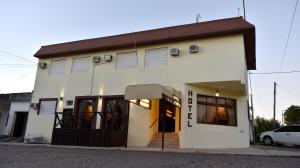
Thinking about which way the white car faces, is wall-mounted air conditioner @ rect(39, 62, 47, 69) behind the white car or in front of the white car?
in front

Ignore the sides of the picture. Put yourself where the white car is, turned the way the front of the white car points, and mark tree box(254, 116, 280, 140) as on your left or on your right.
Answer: on your right

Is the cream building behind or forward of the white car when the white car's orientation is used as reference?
forward

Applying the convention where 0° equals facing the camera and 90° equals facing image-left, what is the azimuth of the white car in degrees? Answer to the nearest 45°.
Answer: approximately 90°

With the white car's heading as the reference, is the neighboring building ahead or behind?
ahead

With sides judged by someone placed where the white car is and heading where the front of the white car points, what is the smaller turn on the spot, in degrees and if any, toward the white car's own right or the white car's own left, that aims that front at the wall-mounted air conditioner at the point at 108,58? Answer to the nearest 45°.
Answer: approximately 45° to the white car's own left

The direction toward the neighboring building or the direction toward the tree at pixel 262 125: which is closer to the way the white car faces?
the neighboring building
